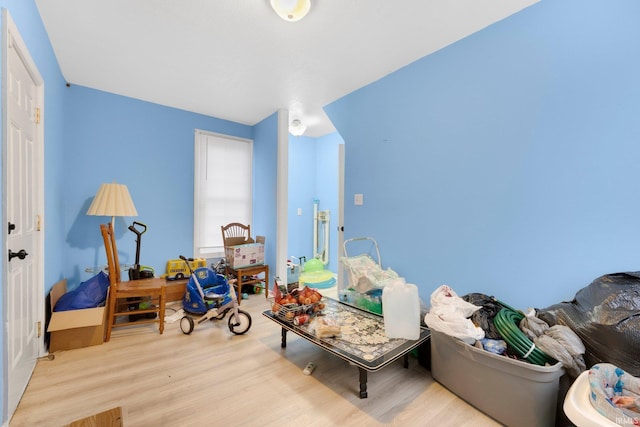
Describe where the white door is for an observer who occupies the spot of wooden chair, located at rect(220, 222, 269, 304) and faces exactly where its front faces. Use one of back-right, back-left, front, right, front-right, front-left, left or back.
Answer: right

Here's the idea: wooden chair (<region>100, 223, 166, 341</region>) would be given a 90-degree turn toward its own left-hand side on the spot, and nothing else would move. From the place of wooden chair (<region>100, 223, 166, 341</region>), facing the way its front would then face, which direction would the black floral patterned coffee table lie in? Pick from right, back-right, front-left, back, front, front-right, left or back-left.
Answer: back-right

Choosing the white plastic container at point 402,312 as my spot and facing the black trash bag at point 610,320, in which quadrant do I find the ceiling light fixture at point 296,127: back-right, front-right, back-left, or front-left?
back-left

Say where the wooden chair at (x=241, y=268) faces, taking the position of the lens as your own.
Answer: facing the viewer and to the right of the viewer

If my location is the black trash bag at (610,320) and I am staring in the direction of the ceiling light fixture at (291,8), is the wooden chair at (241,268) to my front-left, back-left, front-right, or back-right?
front-right

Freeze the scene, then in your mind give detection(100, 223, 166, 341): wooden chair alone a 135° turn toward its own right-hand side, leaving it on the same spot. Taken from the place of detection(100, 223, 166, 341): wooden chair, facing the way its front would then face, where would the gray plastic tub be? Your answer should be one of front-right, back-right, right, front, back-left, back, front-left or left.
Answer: left

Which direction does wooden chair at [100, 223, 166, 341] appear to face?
to the viewer's right

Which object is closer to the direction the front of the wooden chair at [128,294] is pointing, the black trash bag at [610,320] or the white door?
the black trash bag

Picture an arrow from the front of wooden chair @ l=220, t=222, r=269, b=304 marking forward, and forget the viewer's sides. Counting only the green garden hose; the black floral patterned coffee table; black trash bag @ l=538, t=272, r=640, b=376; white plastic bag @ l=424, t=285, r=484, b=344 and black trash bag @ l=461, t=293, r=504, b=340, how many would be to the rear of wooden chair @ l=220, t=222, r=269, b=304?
0

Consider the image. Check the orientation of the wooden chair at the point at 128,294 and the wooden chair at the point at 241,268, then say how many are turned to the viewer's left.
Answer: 0

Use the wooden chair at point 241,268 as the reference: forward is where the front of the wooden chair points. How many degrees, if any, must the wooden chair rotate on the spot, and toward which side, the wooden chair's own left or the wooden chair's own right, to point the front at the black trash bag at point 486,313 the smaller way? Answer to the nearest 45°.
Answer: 0° — it already faces it

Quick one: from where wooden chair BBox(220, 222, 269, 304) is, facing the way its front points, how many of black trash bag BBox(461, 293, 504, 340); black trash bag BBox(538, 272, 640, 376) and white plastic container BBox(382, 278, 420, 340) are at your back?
0

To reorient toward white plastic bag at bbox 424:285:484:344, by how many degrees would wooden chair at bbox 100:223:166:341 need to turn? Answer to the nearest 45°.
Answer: approximately 45° to its right

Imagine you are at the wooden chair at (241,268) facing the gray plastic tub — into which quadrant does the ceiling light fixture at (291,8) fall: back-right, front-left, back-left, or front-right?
front-right

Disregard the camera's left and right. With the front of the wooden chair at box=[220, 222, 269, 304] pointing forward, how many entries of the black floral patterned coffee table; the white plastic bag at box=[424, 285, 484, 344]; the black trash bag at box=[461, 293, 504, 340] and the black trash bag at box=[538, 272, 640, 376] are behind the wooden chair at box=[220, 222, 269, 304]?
0

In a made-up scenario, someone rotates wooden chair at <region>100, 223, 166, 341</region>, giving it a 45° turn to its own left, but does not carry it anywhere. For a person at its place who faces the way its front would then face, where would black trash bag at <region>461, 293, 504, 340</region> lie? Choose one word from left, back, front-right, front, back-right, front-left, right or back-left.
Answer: right

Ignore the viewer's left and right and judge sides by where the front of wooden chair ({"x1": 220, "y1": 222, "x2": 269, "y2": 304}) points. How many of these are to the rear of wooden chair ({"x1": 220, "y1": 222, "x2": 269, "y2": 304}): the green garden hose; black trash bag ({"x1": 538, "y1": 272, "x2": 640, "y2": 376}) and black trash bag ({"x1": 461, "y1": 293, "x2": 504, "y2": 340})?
0
